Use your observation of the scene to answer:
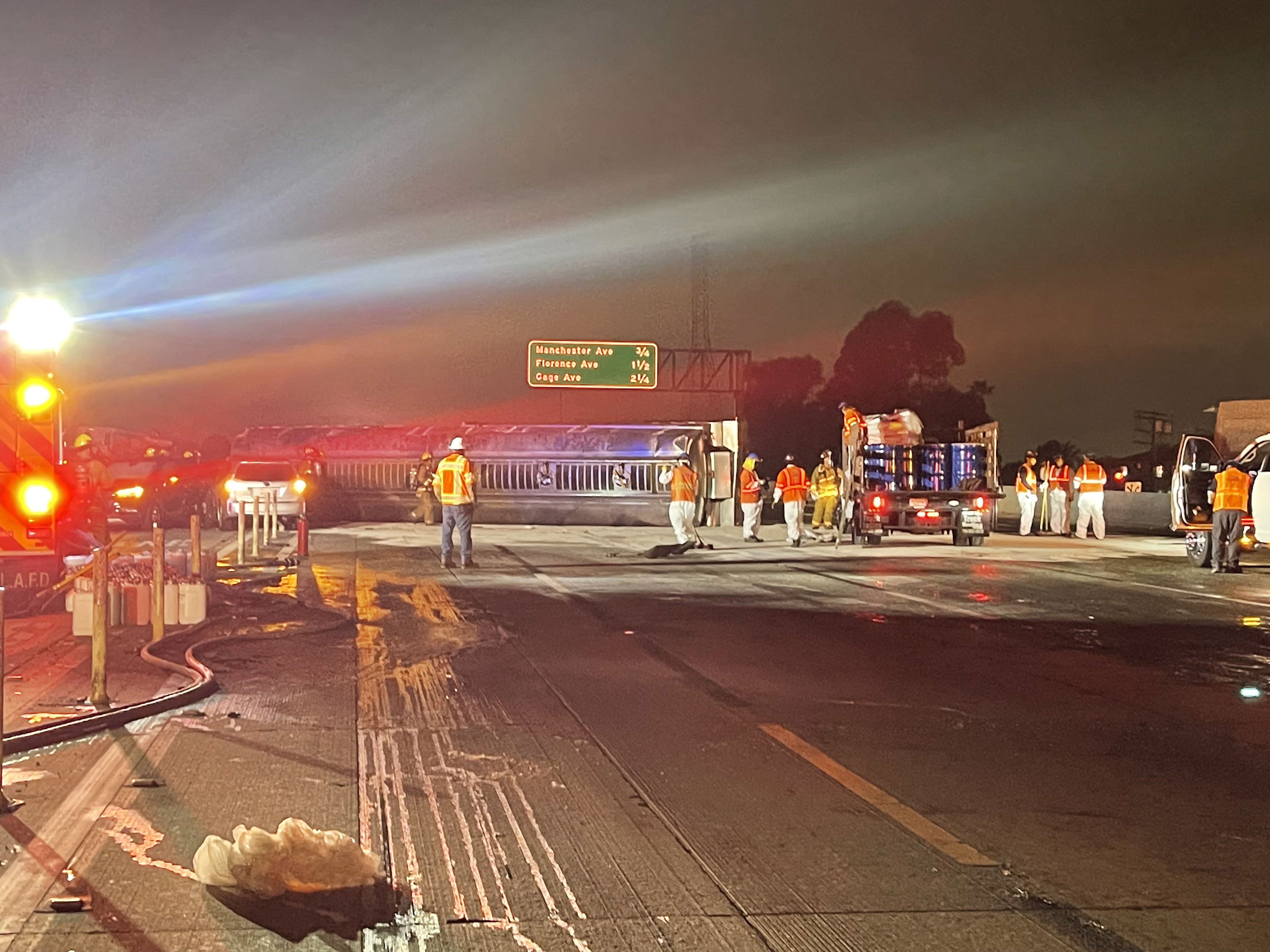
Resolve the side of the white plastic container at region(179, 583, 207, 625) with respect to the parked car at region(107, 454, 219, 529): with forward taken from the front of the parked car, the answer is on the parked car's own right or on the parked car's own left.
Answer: on the parked car's own left

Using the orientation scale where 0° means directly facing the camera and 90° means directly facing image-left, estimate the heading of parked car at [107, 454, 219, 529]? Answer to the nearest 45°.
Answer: approximately 45°

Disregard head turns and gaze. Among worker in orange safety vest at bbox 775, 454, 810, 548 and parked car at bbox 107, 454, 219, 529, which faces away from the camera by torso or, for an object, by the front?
the worker in orange safety vest

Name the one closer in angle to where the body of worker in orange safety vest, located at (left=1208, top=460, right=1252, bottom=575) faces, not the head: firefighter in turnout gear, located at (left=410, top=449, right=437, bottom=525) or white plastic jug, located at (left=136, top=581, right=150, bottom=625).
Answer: the firefighter in turnout gear

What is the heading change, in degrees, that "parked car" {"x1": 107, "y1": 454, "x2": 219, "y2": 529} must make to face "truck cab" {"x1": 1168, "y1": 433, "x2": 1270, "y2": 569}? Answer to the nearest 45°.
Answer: approximately 90° to its left

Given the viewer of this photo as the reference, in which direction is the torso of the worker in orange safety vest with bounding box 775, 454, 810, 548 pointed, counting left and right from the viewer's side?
facing away from the viewer

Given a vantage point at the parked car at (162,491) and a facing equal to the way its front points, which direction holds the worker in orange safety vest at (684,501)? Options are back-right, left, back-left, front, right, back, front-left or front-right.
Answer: left

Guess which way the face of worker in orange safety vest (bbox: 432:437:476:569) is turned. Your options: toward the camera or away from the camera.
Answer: away from the camera

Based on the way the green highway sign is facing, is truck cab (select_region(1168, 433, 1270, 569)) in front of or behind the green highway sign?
in front

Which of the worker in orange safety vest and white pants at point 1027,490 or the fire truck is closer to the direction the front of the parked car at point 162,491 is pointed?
the fire truck
